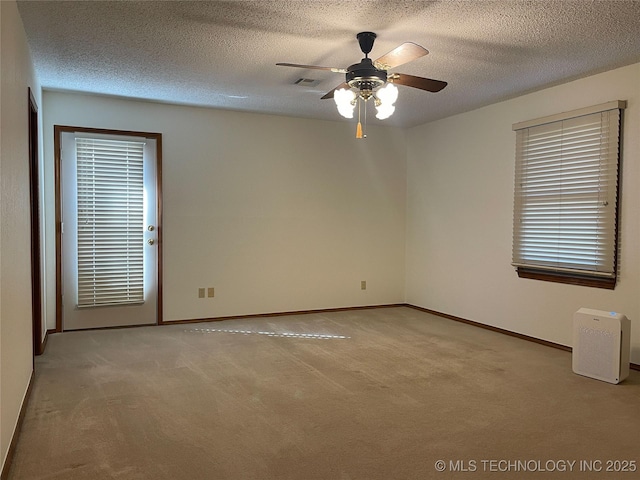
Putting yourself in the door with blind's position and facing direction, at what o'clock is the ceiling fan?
The ceiling fan is roughly at 11 o'clock from the door with blind.

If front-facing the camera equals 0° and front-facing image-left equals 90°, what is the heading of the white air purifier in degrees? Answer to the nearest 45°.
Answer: approximately 45°

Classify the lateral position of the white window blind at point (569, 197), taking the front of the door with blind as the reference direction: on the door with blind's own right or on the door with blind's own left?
on the door with blind's own left

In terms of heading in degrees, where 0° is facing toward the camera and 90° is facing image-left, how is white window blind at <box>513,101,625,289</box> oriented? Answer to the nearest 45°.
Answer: approximately 45°

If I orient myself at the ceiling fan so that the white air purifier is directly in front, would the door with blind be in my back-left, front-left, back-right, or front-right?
back-left

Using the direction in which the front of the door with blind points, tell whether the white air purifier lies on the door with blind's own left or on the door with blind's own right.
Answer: on the door with blind's own left

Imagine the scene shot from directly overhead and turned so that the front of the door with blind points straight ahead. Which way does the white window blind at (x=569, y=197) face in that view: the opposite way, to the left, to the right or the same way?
to the right

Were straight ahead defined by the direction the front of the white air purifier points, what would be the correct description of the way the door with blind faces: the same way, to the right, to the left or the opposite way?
to the left

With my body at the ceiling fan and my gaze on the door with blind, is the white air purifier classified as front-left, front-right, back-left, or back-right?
back-right

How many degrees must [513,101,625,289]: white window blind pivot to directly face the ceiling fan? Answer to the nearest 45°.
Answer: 0° — it already faces it

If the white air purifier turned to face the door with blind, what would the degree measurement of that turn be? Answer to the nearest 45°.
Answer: approximately 45° to its right
